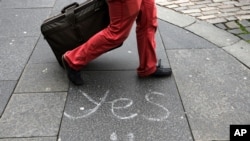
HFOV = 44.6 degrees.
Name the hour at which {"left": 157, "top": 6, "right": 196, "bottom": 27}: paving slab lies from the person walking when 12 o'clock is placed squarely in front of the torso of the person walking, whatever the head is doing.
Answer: The paving slab is roughly at 10 o'clock from the person walking.

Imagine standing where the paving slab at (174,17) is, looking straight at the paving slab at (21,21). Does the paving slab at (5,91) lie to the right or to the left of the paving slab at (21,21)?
left

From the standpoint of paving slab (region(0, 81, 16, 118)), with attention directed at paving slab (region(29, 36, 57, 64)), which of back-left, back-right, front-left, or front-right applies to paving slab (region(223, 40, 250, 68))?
front-right

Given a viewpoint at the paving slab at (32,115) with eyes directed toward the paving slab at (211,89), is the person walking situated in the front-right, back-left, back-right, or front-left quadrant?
front-left

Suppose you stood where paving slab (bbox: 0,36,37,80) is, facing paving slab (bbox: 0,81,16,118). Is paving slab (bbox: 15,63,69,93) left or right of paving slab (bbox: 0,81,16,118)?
left

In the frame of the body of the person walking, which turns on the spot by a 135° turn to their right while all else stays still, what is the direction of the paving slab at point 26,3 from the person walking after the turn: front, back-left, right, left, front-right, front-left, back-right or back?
right

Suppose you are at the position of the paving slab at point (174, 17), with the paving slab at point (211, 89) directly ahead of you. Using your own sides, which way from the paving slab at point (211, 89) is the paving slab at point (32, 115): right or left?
right

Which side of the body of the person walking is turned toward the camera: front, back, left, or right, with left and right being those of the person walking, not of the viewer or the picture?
right

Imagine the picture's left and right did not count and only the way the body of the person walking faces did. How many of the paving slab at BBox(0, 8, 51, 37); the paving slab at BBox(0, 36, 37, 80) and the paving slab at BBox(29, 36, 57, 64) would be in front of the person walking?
0

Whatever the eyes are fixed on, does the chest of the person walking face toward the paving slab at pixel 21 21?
no

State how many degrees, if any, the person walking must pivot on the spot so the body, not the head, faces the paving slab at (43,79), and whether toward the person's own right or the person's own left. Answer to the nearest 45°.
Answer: approximately 180°

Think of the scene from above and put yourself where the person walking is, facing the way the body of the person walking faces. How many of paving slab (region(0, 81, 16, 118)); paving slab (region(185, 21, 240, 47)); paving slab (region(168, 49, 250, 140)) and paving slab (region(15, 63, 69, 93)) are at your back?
2
